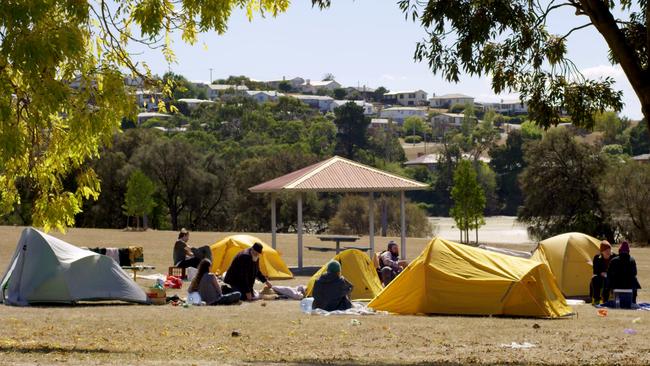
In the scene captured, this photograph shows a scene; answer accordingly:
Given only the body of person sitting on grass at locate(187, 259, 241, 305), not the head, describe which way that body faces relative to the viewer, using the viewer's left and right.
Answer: facing away from the viewer and to the right of the viewer

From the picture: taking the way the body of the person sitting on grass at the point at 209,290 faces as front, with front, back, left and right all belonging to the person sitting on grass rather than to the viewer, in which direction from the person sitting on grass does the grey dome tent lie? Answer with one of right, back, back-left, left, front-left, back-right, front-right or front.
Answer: back-left

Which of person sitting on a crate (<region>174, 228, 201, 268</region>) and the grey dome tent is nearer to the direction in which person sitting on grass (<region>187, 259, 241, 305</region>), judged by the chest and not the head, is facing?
the person sitting on a crate
